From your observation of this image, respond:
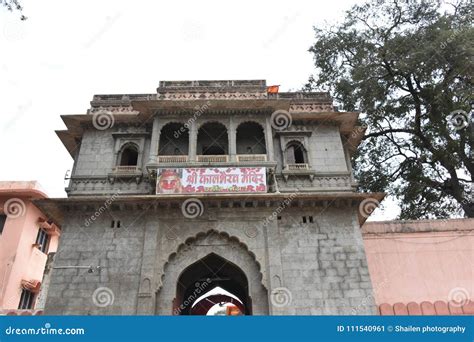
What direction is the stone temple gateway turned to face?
toward the camera
